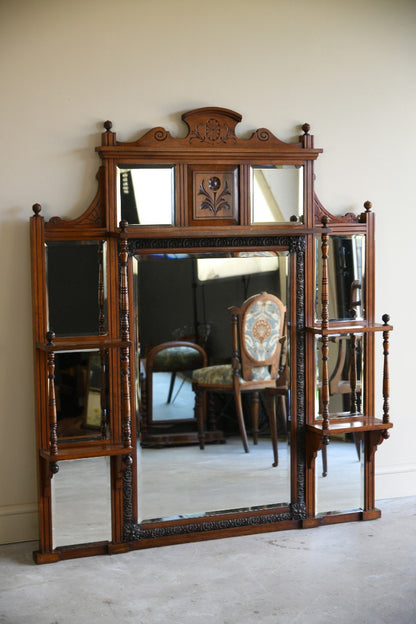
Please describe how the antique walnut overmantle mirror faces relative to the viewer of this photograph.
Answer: facing the viewer and to the right of the viewer
